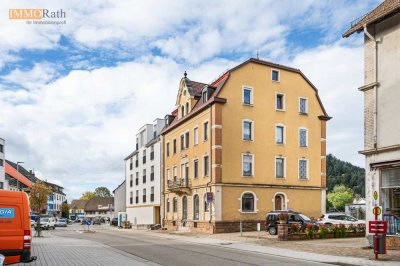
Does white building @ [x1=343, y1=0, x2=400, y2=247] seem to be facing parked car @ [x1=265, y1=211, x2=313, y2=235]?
no

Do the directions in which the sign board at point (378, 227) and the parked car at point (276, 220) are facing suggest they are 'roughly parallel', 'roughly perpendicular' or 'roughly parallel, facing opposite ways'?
roughly perpendicular

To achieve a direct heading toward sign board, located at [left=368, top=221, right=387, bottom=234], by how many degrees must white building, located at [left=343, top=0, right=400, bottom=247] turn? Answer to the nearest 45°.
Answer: approximately 45° to its left

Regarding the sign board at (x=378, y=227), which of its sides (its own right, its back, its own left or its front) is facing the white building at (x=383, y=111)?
back

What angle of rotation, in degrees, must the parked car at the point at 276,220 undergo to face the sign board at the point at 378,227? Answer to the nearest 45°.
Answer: approximately 90° to its right

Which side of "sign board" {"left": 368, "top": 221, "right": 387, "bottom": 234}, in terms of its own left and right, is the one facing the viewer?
front

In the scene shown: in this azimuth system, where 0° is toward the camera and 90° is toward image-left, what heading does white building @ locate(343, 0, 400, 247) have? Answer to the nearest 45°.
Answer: approximately 45°
